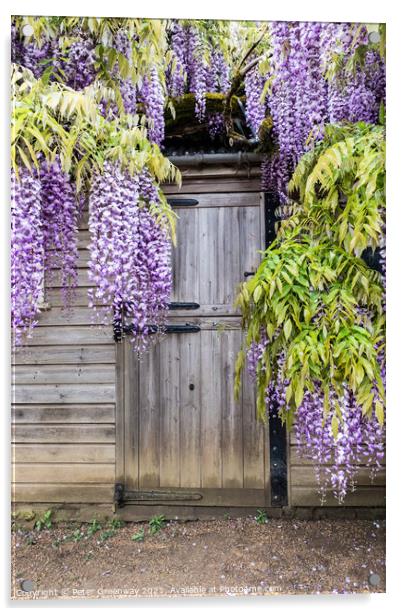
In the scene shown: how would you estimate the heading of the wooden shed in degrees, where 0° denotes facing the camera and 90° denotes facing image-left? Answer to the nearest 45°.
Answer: approximately 0°
